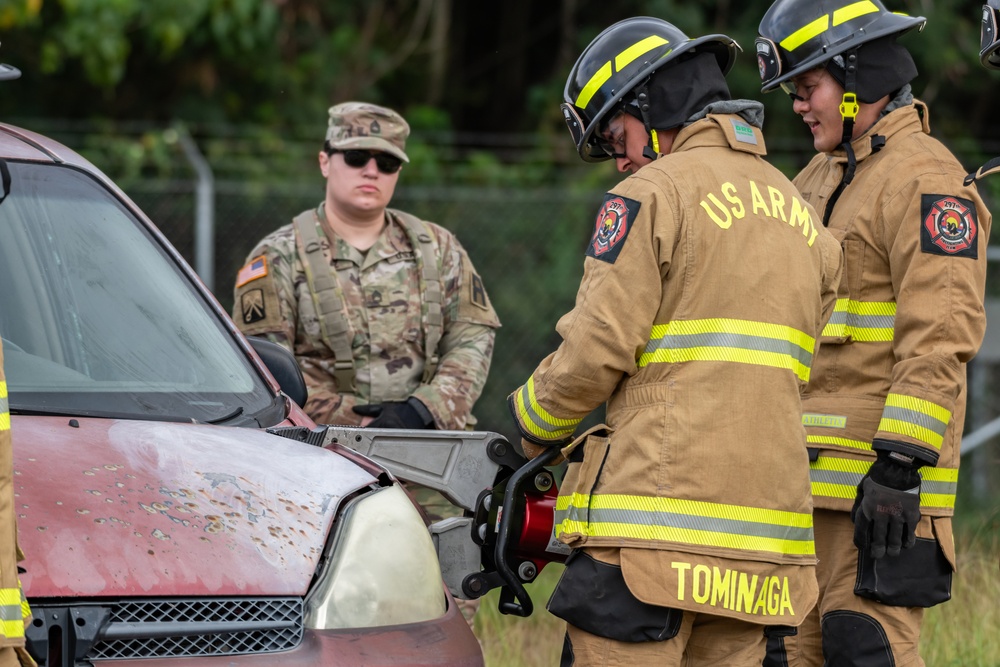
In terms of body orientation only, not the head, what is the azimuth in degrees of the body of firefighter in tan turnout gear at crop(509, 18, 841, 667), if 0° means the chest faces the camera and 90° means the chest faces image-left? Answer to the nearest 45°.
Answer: approximately 135°

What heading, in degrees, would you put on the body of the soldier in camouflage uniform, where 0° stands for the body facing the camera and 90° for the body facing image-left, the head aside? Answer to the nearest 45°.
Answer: approximately 0°

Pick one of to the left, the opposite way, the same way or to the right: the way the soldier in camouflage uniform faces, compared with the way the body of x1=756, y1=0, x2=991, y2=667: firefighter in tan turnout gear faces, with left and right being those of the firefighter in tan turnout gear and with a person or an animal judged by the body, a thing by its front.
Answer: to the left

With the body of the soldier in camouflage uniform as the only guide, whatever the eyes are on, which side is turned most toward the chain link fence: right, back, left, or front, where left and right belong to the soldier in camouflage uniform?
back

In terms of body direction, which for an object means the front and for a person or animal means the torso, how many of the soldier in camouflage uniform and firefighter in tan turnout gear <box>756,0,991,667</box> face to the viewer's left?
1

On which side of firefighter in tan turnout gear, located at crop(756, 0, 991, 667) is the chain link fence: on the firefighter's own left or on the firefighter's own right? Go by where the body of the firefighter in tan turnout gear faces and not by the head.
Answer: on the firefighter's own right

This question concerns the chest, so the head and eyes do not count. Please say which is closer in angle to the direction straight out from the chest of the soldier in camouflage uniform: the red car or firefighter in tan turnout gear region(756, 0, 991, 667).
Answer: the red car

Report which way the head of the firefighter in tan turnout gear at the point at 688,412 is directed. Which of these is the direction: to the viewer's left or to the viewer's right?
to the viewer's left

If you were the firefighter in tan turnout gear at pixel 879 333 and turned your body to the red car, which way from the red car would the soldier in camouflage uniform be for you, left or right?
right

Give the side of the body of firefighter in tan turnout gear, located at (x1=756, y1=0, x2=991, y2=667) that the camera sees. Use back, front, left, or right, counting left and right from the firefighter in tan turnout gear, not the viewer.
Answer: left
